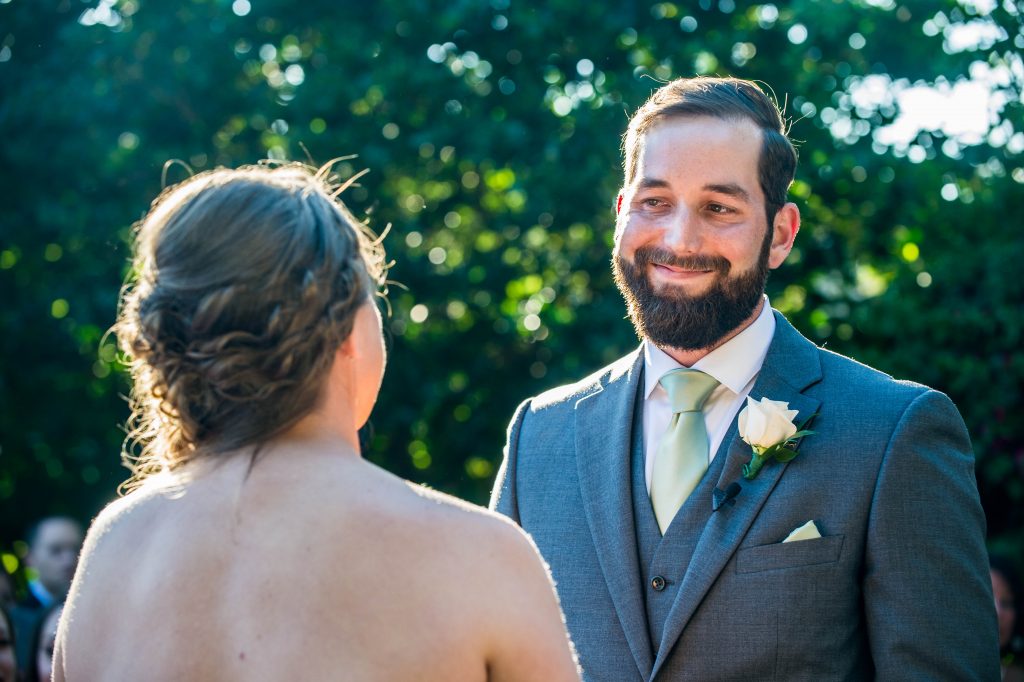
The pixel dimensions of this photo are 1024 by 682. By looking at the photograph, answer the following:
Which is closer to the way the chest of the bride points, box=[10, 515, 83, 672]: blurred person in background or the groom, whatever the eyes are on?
the groom

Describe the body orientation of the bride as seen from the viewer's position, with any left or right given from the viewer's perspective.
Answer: facing away from the viewer and to the right of the viewer

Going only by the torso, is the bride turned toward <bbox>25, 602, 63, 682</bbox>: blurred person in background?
no

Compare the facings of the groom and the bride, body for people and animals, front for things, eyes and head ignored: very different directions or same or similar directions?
very different directions

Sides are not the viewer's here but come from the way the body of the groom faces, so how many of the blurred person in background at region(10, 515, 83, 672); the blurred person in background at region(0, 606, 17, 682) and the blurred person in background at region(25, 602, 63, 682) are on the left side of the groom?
0

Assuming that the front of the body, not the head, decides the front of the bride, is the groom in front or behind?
in front

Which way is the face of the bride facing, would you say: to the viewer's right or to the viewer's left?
to the viewer's right

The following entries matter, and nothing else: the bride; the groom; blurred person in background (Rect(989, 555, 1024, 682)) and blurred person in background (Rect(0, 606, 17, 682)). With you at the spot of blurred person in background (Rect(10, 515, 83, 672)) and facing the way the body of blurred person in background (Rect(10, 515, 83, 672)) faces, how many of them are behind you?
0

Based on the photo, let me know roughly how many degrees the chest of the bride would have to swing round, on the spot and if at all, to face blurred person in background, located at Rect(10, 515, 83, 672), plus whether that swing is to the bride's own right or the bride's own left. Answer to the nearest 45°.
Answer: approximately 45° to the bride's own left

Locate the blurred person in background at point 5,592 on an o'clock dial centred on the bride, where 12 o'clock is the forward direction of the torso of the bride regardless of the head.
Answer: The blurred person in background is roughly at 10 o'clock from the bride.

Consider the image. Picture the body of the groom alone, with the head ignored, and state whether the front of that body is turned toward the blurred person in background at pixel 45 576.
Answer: no

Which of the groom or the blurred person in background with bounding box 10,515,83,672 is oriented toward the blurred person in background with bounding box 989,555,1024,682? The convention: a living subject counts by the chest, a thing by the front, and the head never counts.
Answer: the blurred person in background with bounding box 10,515,83,672

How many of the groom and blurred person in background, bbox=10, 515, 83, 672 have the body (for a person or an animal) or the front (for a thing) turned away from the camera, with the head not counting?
0

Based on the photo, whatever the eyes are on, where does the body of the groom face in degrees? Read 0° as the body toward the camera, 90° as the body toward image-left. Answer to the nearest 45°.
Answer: approximately 45°
